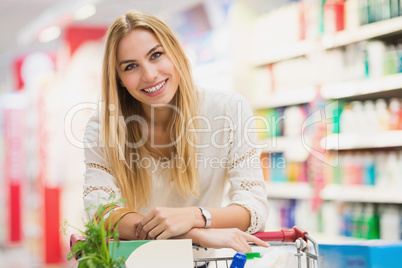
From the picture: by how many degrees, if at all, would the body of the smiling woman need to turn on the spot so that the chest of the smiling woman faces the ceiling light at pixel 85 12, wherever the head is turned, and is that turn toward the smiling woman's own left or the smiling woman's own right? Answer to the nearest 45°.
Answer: approximately 180°

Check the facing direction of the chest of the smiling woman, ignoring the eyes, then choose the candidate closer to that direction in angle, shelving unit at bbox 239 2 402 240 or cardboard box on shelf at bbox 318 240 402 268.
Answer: the cardboard box on shelf

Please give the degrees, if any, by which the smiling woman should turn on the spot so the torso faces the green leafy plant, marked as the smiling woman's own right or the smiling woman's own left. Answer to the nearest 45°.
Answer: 0° — they already face it

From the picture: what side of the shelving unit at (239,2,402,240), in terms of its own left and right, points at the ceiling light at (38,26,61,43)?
right

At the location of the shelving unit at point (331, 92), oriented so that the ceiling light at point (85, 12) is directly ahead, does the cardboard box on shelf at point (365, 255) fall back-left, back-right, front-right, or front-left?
back-left

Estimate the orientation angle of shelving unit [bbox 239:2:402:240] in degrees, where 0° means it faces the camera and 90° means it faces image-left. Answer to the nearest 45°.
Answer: approximately 45°

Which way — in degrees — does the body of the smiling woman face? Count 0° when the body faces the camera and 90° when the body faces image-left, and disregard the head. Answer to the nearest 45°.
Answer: approximately 0°

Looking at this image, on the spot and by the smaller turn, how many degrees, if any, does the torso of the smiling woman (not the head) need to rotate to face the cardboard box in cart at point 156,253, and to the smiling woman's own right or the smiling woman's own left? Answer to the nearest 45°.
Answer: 0° — they already face it

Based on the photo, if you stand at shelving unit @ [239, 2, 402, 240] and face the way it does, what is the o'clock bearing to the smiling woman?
The smiling woman is roughly at 11 o'clock from the shelving unit.

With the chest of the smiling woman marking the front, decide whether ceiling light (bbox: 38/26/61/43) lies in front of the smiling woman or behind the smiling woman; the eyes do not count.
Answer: behind
